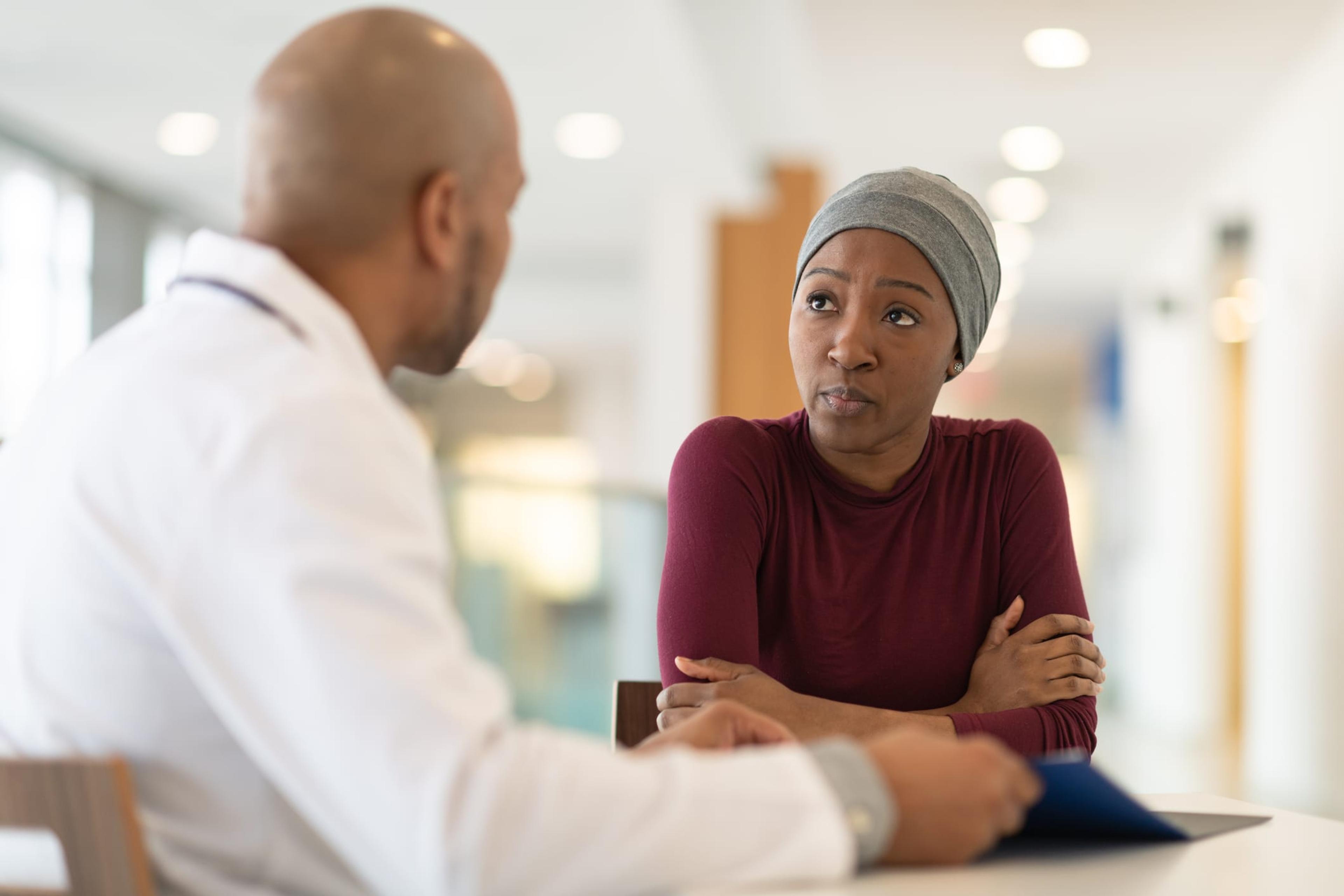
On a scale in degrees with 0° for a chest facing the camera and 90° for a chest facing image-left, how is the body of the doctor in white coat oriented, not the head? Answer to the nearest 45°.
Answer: approximately 225°

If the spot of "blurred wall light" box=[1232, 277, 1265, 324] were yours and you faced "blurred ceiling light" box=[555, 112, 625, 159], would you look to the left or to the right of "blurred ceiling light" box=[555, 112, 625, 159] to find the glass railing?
left

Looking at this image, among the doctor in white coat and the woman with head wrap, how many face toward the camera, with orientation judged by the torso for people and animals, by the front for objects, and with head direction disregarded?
1

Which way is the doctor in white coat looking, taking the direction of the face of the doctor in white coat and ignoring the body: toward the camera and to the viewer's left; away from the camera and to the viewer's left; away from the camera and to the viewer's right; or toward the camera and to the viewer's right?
away from the camera and to the viewer's right

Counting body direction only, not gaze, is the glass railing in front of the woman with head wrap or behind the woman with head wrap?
behind

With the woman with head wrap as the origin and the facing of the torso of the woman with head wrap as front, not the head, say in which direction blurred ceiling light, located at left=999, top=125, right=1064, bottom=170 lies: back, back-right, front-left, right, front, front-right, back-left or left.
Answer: back

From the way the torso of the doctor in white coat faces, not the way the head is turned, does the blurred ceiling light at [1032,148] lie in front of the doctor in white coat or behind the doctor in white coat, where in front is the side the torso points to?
in front

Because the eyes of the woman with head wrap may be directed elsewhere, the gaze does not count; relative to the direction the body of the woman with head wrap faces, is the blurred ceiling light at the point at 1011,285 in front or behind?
behind
